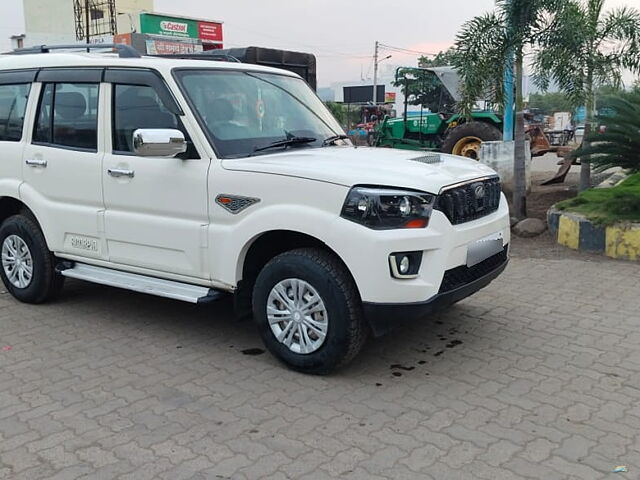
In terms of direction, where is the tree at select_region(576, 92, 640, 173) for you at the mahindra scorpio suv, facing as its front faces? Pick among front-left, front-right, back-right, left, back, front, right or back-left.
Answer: left

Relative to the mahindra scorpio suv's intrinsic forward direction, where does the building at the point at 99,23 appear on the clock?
The building is roughly at 7 o'clock from the mahindra scorpio suv.

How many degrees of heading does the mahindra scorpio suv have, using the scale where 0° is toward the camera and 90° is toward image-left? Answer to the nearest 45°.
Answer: approximately 315°

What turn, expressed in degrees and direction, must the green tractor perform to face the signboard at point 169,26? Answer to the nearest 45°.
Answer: approximately 45° to its right

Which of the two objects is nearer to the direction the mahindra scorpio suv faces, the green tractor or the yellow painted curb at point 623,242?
the yellow painted curb

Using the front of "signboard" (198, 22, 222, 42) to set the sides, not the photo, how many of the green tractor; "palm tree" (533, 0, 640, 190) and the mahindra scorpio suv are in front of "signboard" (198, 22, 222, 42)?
3

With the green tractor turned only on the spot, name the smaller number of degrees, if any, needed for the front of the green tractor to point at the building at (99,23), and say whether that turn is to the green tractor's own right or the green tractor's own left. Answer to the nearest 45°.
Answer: approximately 45° to the green tractor's own right

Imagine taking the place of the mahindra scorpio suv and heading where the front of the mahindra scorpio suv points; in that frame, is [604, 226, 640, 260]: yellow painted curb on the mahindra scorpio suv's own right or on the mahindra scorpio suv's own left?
on the mahindra scorpio suv's own left

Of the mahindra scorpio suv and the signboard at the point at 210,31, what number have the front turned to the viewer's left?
0

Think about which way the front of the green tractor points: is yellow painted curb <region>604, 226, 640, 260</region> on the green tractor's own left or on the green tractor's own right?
on the green tractor's own left

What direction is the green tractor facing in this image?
to the viewer's left

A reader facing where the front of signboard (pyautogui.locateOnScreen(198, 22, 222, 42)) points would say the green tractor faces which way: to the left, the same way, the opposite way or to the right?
to the right

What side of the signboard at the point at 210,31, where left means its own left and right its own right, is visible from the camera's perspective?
front
